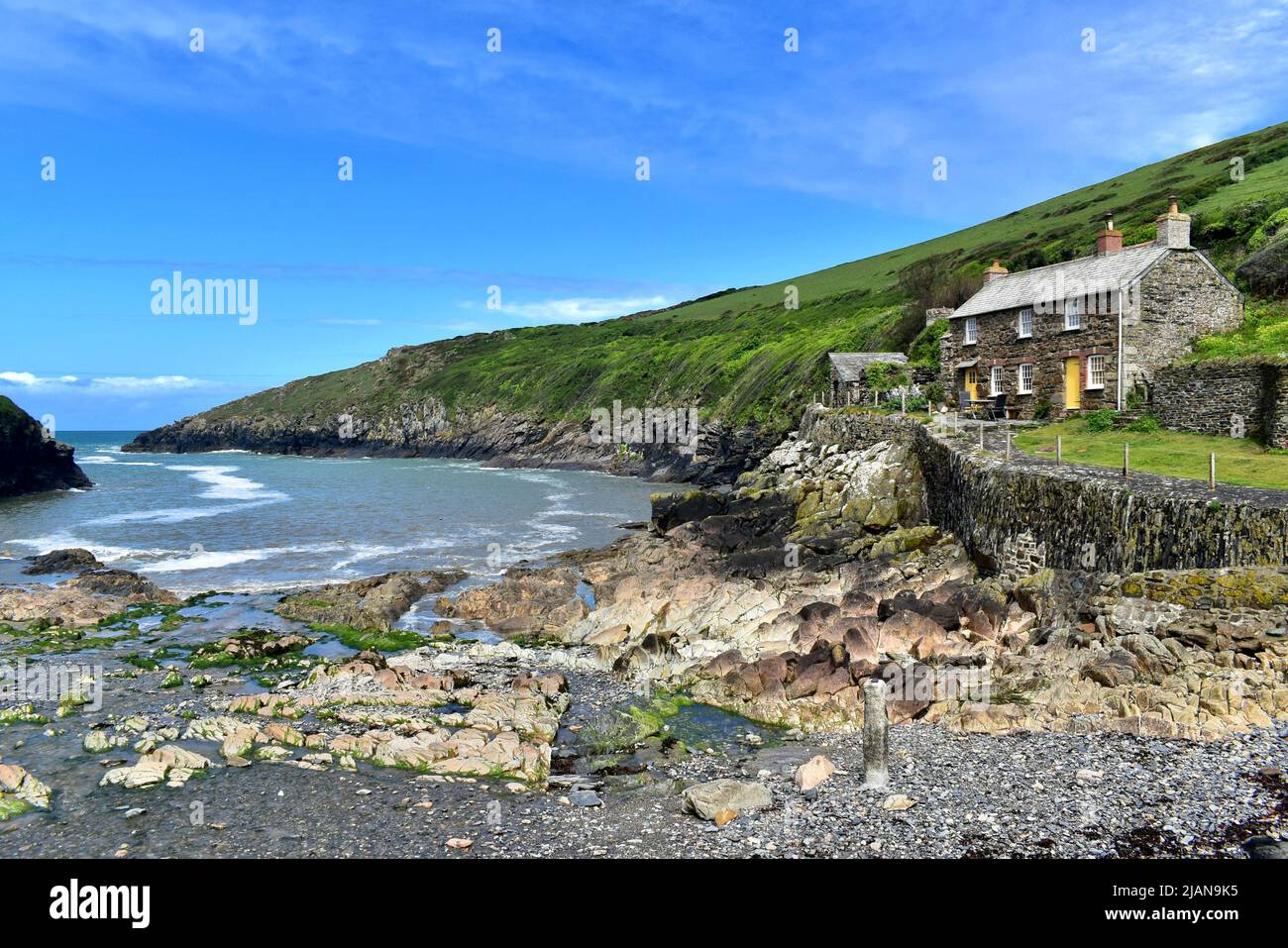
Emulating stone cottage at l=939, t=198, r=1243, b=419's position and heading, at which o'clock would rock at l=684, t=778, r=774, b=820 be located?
The rock is roughly at 11 o'clock from the stone cottage.

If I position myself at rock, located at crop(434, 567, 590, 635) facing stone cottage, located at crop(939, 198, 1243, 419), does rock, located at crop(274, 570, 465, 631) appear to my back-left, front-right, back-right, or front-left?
back-left

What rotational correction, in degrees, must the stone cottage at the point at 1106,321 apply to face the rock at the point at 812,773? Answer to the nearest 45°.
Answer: approximately 45° to its left

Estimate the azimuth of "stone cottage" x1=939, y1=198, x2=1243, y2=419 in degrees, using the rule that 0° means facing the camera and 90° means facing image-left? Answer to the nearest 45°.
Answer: approximately 45°

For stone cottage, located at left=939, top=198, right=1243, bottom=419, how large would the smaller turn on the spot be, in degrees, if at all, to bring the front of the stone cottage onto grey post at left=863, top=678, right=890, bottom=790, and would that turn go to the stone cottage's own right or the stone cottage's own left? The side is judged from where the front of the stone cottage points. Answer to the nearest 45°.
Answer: approximately 45° to the stone cottage's own left

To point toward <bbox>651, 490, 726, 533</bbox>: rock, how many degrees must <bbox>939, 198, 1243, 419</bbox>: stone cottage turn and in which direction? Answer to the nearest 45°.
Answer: approximately 45° to its right
